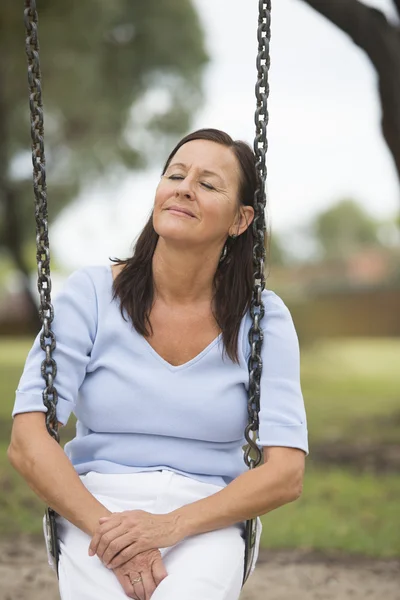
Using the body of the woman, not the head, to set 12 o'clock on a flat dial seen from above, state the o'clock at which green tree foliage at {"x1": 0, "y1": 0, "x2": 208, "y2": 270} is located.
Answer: The green tree foliage is roughly at 6 o'clock from the woman.

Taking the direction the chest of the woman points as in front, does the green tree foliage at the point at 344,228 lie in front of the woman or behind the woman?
behind

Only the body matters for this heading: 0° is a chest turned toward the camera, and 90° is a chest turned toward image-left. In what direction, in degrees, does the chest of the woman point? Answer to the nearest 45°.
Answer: approximately 0°

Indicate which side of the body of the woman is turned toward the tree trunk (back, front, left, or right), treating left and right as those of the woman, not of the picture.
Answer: back
